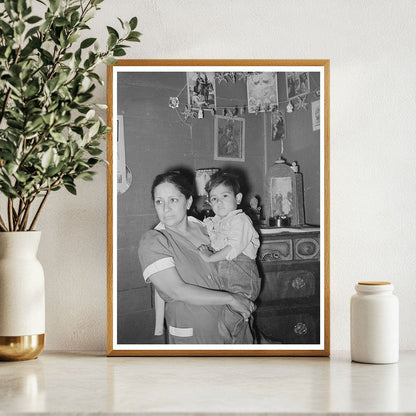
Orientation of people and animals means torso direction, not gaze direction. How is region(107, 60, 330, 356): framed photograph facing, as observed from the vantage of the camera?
facing the viewer
